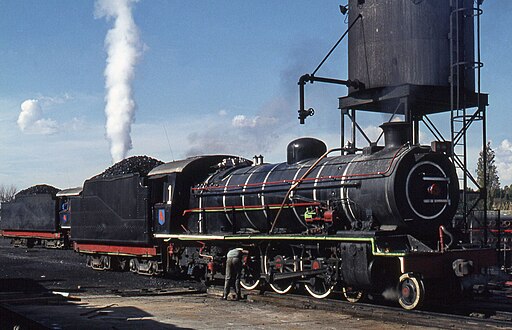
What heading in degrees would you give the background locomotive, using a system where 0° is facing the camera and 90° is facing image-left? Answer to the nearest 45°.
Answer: approximately 315°

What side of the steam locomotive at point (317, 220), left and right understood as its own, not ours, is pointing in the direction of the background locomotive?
back

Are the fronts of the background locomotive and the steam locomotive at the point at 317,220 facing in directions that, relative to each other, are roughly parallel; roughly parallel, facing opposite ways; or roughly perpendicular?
roughly parallel

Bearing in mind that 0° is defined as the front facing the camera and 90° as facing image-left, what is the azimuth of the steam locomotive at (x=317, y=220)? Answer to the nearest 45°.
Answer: approximately 315°

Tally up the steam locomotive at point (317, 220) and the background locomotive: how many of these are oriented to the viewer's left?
0

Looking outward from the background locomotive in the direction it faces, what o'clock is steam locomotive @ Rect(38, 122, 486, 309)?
The steam locomotive is roughly at 1 o'clock from the background locomotive.
